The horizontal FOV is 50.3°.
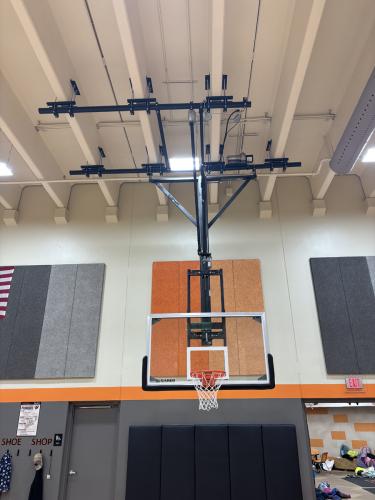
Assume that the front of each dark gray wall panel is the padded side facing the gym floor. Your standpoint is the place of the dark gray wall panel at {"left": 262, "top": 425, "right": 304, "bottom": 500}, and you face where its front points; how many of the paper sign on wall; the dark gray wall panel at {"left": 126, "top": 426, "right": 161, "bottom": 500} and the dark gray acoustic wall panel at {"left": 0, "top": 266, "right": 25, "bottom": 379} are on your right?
3

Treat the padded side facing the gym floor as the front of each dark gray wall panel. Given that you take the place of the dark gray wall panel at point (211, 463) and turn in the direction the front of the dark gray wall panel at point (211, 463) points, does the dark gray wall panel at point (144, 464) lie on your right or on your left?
on your right

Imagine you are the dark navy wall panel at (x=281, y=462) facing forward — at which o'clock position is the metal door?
The metal door is roughly at 3 o'clock from the dark navy wall panel.

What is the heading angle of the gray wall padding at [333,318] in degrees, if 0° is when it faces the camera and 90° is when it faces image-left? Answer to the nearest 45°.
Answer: approximately 0°

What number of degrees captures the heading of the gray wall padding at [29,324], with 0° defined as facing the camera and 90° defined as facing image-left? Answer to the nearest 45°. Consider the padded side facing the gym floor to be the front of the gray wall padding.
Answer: approximately 0°

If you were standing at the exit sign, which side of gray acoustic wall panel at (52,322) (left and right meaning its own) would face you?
left
